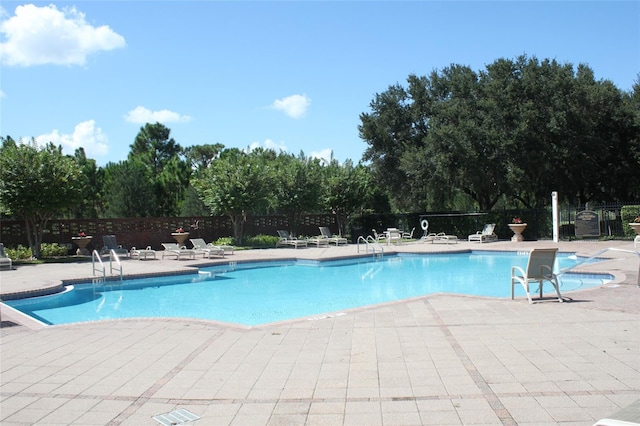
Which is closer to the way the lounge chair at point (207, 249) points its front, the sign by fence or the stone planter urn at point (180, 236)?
the sign by fence

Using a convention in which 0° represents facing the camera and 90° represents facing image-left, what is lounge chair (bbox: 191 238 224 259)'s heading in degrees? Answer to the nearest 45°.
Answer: approximately 315°

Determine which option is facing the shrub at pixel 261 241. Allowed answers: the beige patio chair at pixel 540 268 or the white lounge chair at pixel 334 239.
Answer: the beige patio chair at pixel 540 268

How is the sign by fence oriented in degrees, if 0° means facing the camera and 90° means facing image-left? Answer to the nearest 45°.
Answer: approximately 0°

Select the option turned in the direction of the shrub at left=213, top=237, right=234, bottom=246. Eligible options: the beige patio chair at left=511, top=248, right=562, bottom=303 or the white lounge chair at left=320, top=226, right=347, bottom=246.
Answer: the beige patio chair at left=511, top=248, right=562, bottom=303

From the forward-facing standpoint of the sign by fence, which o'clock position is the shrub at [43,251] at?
The shrub is roughly at 2 o'clock from the sign by fence.
